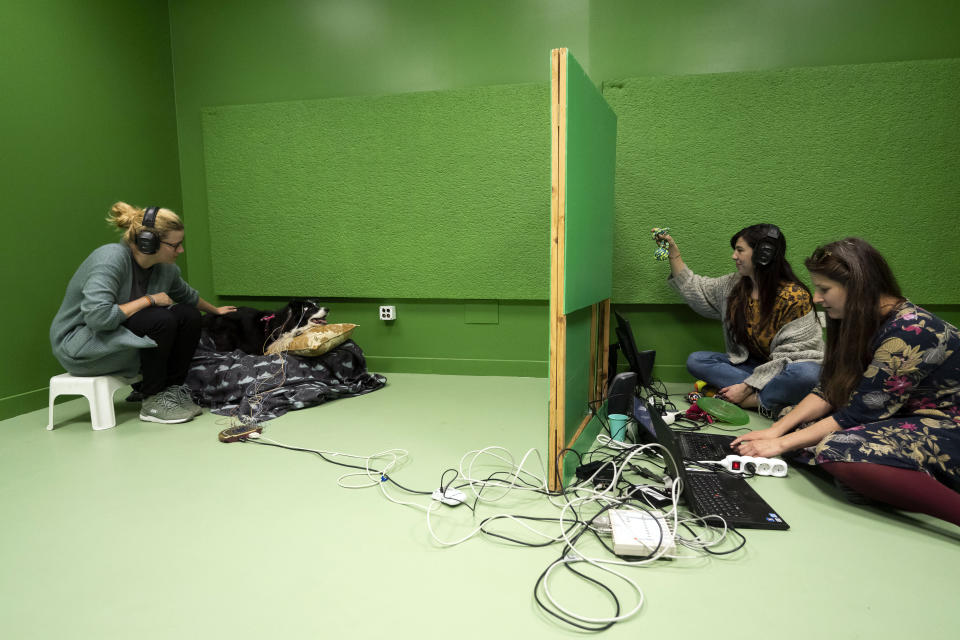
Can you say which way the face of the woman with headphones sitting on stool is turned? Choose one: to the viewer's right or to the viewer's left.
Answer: to the viewer's right

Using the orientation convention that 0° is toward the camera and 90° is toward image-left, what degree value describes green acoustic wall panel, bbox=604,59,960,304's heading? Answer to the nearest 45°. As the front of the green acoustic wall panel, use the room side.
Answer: approximately 0°

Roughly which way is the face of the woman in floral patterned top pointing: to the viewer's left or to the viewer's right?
to the viewer's left

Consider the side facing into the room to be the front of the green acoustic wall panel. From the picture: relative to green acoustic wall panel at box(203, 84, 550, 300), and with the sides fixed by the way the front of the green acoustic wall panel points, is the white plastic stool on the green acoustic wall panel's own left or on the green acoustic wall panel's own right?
on the green acoustic wall panel's own right

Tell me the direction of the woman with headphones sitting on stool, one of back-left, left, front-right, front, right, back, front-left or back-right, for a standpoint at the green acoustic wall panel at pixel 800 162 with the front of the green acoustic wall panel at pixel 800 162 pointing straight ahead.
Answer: front-right

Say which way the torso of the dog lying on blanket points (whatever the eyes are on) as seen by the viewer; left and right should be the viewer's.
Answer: facing to the right of the viewer

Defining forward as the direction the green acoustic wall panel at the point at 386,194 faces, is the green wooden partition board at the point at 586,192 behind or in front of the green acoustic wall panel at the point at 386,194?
in front

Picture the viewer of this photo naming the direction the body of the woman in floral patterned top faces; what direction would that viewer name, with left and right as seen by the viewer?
facing to the left of the viewer

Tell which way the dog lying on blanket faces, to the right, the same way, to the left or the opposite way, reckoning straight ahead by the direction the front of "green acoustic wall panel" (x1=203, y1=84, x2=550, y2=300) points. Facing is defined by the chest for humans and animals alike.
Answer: to the left

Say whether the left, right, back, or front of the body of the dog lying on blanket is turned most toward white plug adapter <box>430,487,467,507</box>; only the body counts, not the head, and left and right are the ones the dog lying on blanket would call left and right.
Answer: right

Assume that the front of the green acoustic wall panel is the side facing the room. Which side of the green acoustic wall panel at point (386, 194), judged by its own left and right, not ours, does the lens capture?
front

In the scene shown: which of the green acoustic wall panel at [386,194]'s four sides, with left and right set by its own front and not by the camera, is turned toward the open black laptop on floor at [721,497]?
front
